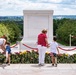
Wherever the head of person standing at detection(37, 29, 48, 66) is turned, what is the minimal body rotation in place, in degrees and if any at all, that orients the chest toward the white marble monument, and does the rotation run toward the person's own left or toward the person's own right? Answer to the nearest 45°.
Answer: approximately 45° to the person's own left

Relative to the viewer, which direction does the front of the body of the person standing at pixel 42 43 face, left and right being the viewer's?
facing away from the viewer and to the right of the viewer
